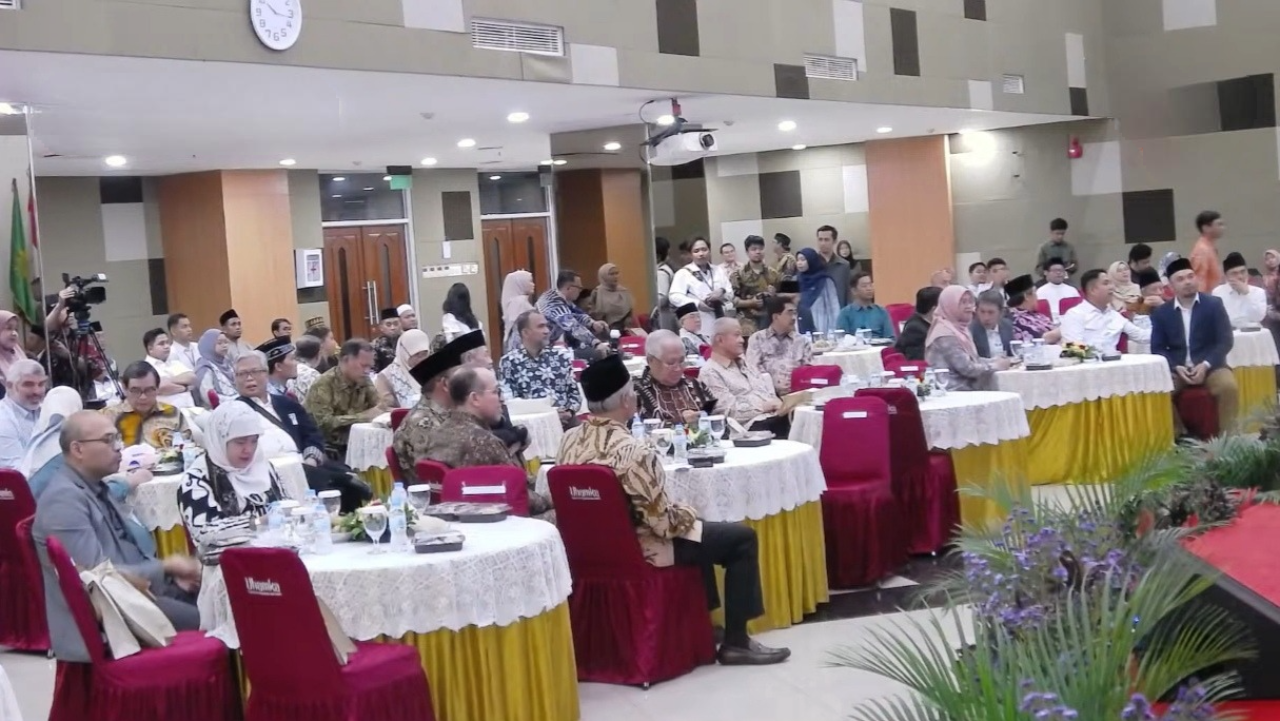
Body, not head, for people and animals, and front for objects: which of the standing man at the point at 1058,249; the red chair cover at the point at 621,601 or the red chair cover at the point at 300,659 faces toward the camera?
the standing man

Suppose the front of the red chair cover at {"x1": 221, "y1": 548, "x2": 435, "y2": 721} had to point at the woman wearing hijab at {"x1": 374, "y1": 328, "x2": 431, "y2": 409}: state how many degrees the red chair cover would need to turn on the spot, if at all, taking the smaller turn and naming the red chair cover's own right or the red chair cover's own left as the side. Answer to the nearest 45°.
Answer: approximately 45° to the red chair cover's own left

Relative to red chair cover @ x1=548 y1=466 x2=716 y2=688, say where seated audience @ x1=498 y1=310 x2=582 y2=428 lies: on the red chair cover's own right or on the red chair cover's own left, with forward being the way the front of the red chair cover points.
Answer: on the red chair cover's own left

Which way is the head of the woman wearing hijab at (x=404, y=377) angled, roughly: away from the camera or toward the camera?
toward the camera

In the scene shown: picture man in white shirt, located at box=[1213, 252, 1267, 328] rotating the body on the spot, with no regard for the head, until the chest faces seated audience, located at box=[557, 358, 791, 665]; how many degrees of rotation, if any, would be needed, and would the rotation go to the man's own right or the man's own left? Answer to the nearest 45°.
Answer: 0° — they already face them

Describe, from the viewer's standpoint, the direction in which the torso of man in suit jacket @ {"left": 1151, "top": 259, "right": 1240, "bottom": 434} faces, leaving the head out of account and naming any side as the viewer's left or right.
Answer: facing the viewer

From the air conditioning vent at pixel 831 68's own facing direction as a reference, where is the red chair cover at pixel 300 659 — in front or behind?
in front

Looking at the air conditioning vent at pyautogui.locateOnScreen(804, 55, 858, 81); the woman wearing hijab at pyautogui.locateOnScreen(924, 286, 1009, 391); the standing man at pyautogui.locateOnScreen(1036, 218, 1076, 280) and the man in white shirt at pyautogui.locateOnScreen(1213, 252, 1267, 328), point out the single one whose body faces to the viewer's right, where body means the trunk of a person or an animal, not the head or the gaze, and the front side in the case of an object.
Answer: the woman wearing hijab

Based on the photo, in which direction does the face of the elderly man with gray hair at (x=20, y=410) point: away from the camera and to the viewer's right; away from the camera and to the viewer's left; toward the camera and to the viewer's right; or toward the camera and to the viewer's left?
toward the camera and to the viewer's right

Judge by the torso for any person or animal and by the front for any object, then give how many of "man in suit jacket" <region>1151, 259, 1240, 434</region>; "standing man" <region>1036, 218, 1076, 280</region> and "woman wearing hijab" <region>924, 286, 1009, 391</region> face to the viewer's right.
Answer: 1

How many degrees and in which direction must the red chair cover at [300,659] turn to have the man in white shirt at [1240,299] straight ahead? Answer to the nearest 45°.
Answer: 0° — it already faces them

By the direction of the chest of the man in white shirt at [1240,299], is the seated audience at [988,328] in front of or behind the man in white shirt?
in front

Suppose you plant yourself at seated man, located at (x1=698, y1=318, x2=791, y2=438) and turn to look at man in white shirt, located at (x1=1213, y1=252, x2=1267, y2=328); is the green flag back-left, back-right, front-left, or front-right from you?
back-left

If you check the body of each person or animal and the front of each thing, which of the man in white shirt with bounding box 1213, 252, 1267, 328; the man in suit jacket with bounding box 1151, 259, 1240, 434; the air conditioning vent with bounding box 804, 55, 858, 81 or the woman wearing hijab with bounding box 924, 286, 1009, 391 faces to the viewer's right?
the woman wearing hijab

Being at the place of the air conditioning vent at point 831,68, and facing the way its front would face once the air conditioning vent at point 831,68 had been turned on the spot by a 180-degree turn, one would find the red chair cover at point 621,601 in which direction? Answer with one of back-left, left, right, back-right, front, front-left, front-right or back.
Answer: back
